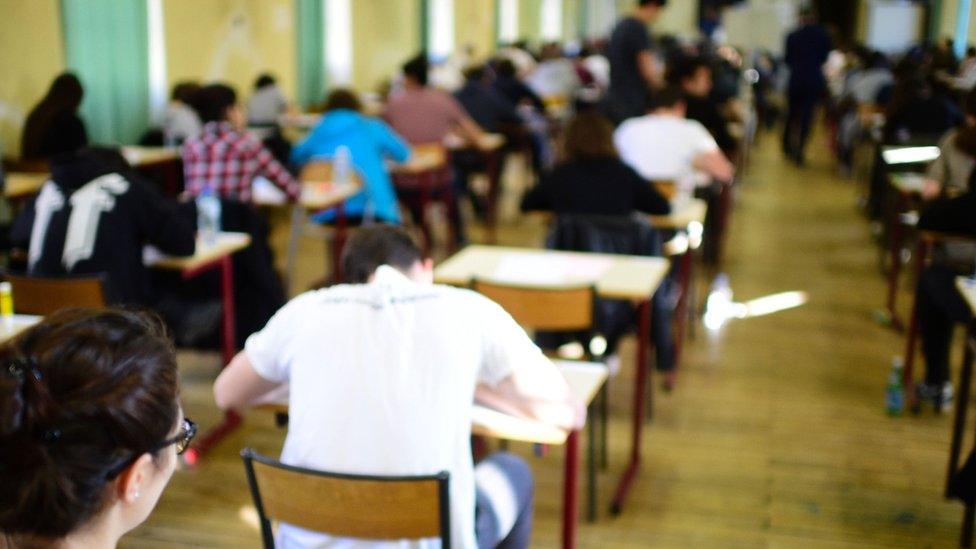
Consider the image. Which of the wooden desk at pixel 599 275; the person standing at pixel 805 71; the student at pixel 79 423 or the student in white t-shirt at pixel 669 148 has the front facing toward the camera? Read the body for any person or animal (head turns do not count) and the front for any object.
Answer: the wooden desk

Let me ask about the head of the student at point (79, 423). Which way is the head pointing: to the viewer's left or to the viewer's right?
to the viewer's right

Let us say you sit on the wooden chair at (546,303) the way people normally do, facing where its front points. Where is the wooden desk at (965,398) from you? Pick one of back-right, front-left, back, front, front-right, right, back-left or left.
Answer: right

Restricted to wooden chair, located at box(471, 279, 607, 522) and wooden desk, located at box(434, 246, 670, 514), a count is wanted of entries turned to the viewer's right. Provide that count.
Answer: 0

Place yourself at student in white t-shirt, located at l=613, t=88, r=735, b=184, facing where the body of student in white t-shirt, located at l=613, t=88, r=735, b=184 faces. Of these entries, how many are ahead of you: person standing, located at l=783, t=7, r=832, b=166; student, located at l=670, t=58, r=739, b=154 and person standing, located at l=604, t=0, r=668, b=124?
3

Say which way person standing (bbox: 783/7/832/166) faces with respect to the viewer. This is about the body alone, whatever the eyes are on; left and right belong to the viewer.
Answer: facing away from the viewer

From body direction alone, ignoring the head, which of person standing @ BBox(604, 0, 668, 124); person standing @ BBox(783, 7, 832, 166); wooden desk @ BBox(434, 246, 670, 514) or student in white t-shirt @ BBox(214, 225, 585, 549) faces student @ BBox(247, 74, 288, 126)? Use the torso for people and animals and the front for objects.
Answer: the student in white t-shirt

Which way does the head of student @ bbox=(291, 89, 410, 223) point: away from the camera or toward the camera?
away from the camera

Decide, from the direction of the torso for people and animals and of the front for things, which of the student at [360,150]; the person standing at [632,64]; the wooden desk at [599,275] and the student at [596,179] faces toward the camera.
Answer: the wooden desk

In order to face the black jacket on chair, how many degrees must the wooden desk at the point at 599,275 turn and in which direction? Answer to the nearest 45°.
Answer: approximately 180°

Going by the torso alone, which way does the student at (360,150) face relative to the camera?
away from the camera

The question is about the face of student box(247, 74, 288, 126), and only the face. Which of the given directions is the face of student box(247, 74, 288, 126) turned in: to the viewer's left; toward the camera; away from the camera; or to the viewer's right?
away from the camera
